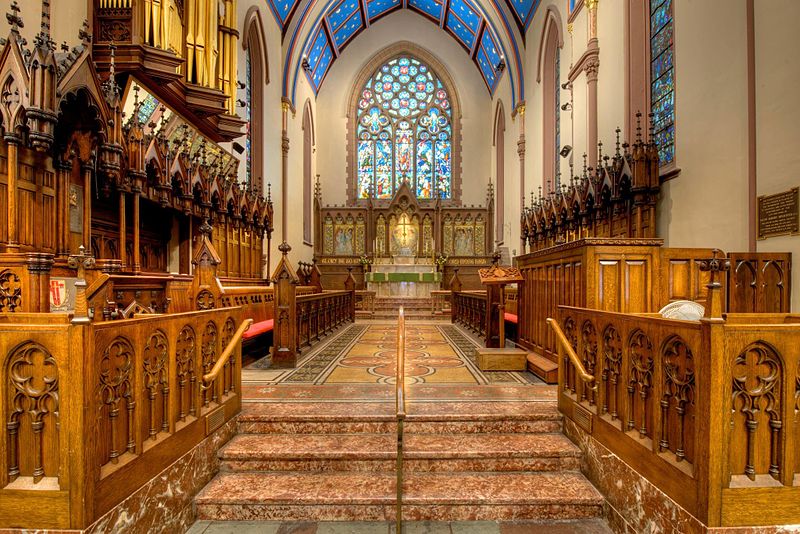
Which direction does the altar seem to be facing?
toward the camera

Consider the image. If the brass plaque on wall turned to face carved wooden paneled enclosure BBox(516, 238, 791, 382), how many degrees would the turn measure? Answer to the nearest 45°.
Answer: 0° — it already faces it

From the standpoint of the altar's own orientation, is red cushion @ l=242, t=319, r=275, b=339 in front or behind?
in front

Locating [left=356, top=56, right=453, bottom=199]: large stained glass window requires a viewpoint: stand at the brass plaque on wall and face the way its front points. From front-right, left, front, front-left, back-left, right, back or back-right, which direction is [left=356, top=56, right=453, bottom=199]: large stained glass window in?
right

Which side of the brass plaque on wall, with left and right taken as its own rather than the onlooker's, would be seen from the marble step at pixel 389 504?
front

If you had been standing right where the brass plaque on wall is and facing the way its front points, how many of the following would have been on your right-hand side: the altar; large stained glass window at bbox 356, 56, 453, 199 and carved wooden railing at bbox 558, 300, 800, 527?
2

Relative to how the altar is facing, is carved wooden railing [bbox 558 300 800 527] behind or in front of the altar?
in front

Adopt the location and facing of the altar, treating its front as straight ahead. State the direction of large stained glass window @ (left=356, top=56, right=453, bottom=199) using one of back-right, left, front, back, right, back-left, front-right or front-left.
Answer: back

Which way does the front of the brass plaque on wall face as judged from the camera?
facing the viewer and to the left of the viewer

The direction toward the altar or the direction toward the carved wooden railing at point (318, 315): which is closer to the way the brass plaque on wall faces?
the carved wooden railing

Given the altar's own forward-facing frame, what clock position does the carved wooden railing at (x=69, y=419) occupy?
The carved wooden railing is roughly at 12 o'clock from the altar.

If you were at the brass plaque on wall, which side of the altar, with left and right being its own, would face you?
front

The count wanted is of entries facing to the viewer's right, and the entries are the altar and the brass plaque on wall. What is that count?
0

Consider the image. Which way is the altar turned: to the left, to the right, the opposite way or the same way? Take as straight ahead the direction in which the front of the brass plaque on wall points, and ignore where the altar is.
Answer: to the left

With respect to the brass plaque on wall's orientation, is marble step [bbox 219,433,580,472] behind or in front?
in front
